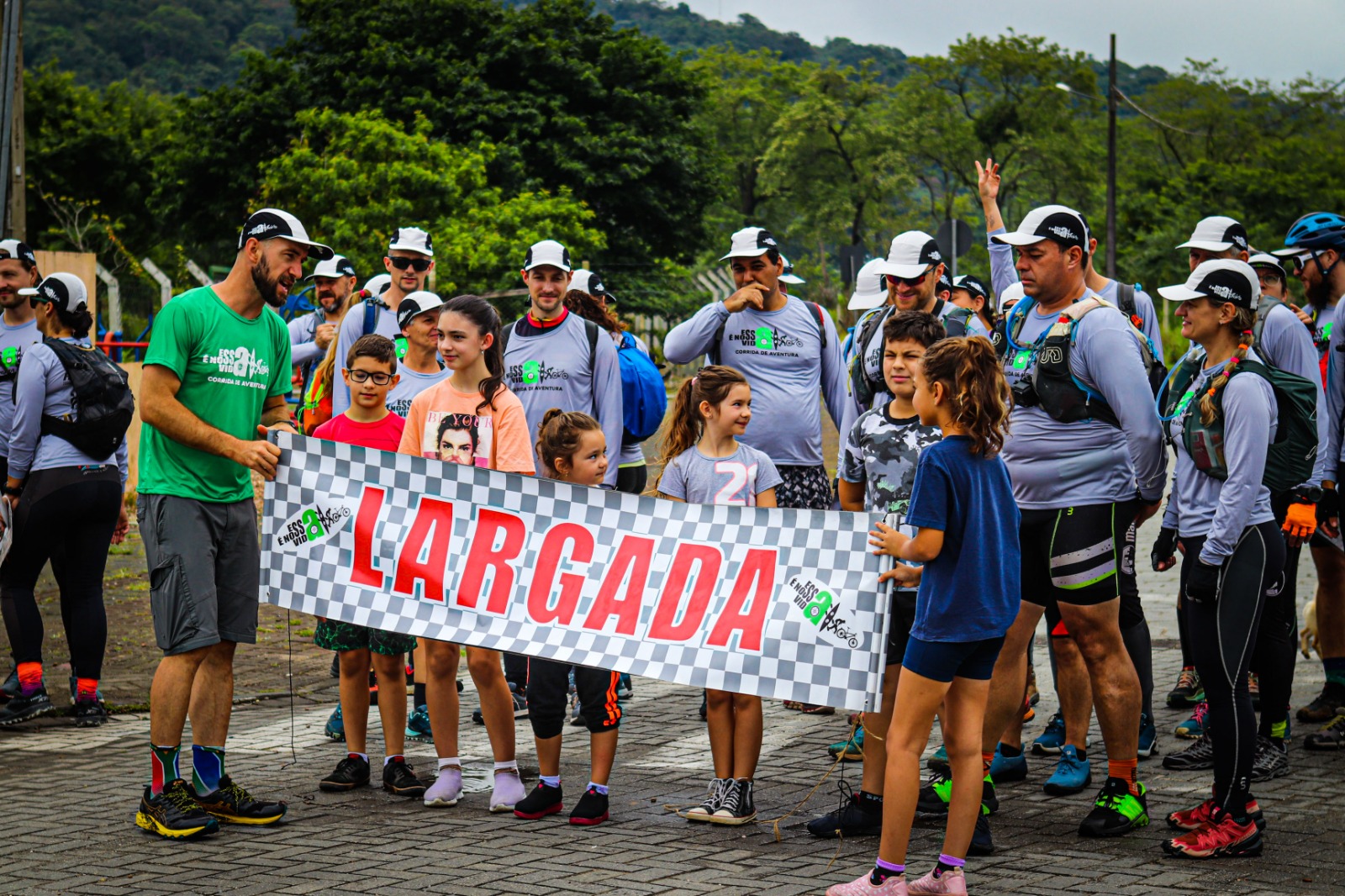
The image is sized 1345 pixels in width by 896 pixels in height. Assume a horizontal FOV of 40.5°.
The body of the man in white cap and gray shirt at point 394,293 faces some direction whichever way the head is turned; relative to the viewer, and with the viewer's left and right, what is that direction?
facing the viewer

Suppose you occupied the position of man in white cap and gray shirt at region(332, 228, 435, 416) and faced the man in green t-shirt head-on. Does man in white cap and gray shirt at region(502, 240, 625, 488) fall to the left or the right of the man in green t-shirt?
left

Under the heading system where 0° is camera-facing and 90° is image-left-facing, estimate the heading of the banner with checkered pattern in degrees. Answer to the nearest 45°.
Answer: approximately 0°

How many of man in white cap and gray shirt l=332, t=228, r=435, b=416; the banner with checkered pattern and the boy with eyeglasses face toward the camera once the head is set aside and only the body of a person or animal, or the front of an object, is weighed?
3

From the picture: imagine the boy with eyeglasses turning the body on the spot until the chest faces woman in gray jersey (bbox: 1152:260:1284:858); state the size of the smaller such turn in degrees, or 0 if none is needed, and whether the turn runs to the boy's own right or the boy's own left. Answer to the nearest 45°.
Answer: approximately 45° to the boy's own left

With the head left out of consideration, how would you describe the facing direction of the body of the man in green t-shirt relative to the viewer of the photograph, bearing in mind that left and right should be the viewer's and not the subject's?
facing the viewer and to the right of the viewer

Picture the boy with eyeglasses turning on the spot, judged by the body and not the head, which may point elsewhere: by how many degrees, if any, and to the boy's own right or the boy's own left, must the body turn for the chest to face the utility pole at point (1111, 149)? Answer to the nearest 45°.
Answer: approximately 135° to the boy's own left

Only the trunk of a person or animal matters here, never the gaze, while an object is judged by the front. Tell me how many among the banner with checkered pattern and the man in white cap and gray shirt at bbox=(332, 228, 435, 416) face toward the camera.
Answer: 2

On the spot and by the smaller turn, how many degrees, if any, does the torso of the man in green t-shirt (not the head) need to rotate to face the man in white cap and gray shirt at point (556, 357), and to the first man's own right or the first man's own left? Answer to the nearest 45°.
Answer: approximately 90° to the first man's own left

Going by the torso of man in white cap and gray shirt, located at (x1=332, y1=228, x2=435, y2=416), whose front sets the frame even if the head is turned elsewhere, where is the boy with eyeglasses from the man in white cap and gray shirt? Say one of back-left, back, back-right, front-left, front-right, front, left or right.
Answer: front

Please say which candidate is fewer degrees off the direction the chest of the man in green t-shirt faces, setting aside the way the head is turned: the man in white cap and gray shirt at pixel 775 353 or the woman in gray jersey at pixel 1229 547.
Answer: the woman in gray jersey
